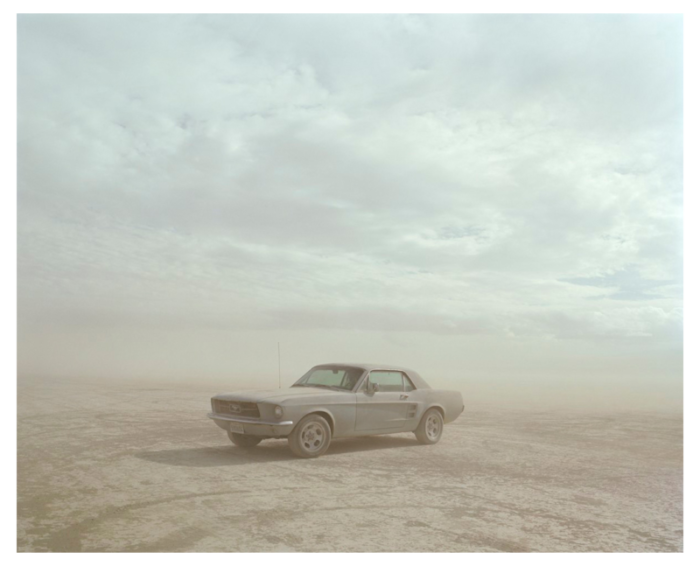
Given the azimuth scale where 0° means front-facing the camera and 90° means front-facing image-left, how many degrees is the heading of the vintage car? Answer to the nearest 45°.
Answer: approximately 45°
